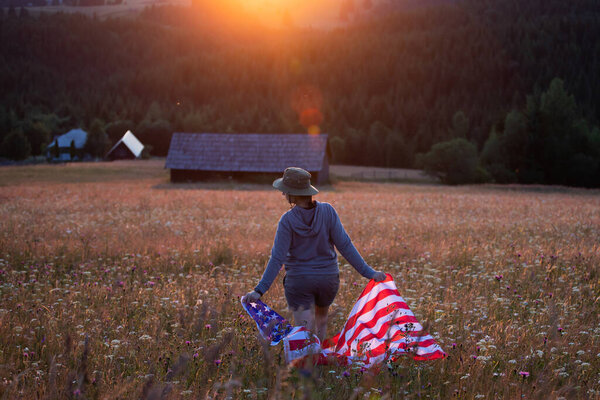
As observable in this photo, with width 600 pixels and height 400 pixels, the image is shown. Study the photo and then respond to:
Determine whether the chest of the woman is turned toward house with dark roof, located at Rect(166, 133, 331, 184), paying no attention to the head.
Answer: yes

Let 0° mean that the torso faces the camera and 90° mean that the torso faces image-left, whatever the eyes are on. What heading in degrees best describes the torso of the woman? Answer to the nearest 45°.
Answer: approximately 180°
